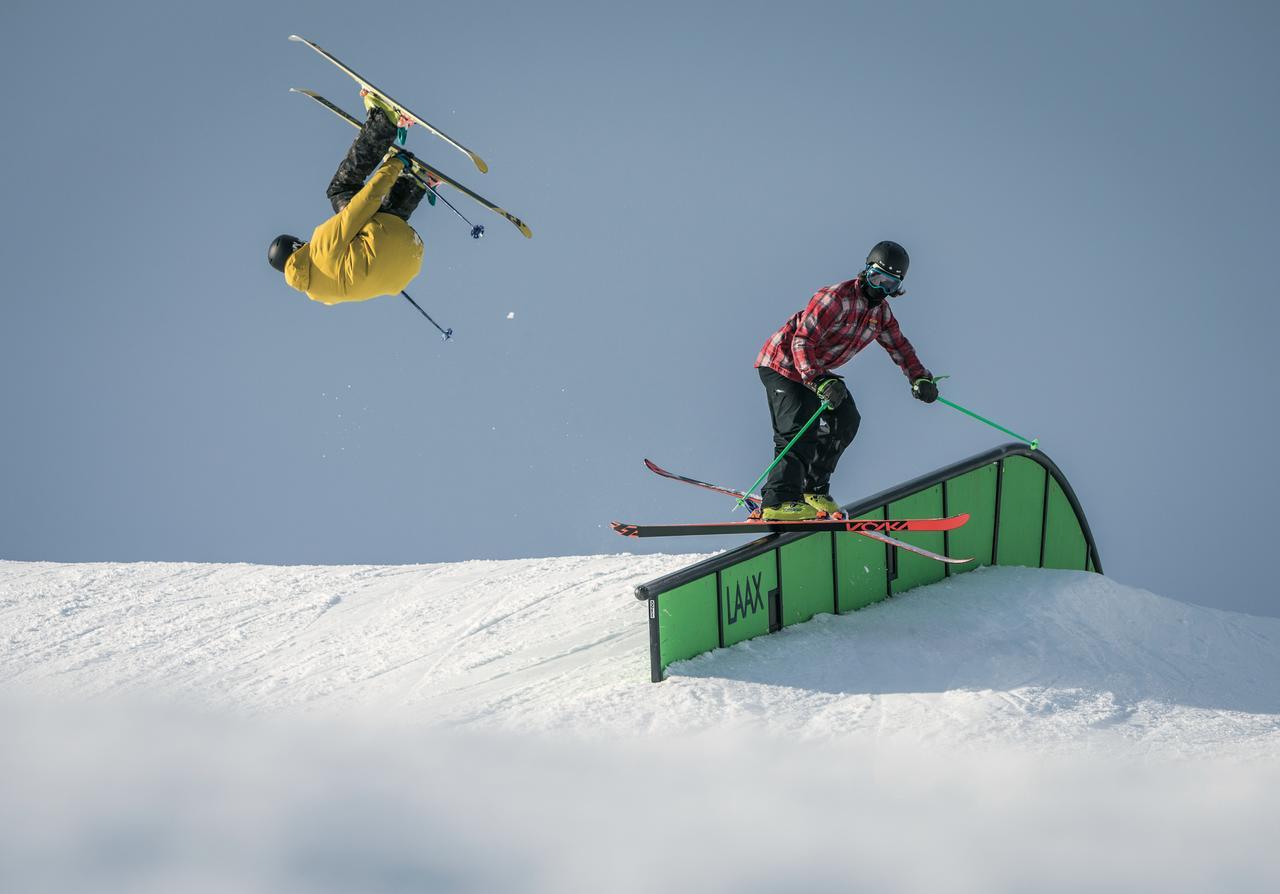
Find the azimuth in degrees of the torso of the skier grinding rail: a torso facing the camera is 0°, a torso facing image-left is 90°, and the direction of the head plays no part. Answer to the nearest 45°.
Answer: approximately 315°

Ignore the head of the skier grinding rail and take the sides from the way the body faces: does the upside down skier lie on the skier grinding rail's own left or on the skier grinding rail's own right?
on the skier grinding rail's own right
